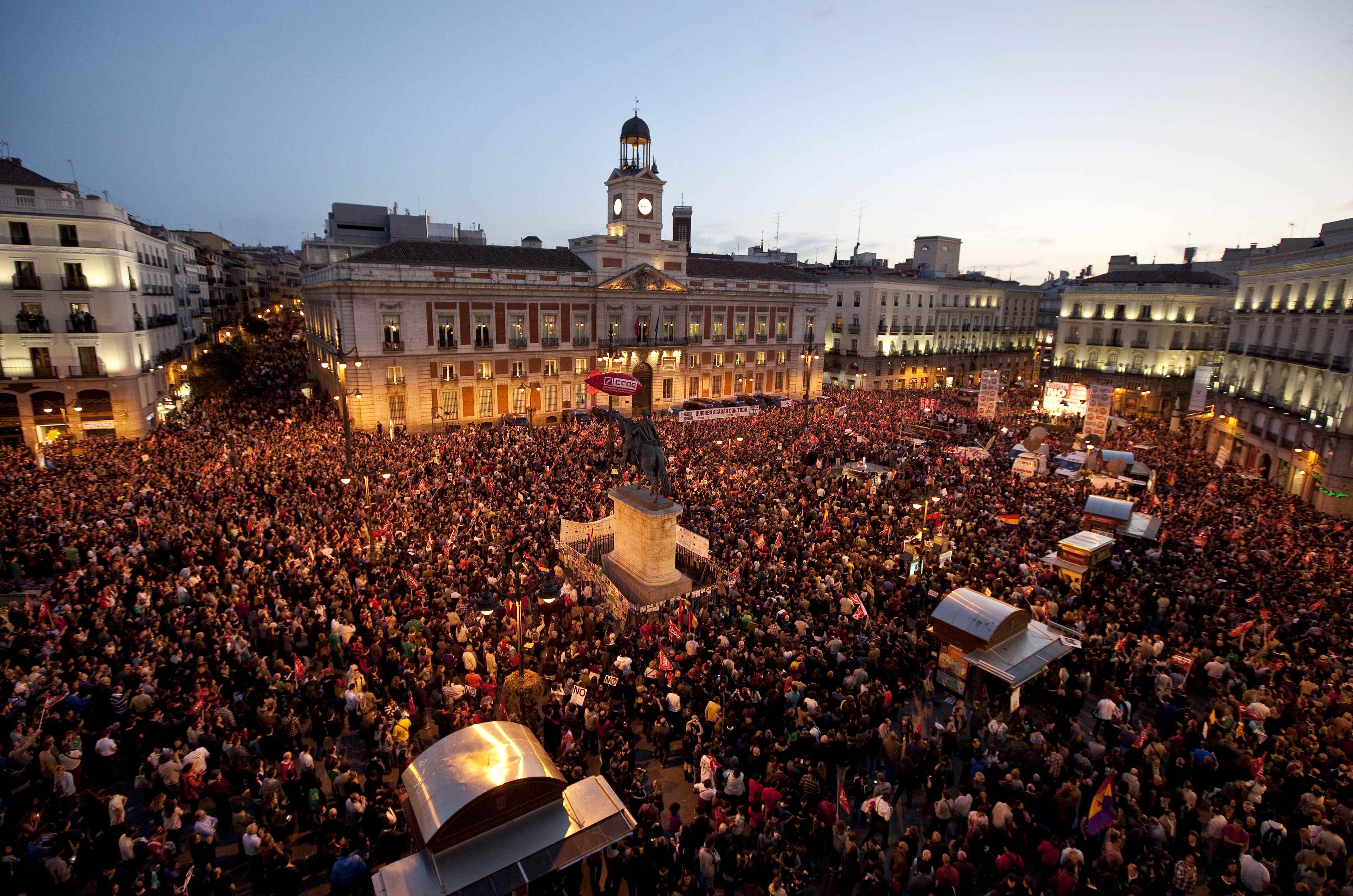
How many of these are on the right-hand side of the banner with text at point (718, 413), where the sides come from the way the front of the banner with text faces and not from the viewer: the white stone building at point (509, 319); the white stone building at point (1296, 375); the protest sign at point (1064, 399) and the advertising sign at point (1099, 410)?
1

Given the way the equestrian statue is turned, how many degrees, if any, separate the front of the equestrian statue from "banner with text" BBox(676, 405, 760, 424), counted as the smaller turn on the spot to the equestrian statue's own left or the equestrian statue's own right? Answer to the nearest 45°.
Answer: approximately 45° to the equestrian statue's own right

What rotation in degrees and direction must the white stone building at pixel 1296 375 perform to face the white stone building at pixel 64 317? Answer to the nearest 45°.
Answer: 0° — it already faces it

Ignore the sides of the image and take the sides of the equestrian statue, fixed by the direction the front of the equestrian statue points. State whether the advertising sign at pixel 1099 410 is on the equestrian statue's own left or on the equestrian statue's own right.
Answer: on the equestrian statue's own right

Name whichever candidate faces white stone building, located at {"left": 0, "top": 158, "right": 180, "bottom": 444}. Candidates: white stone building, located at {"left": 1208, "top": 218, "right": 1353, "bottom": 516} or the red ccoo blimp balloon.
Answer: white stone building, located at {"left": 1208, "top": 218, "right": 1353, "bottom": 516}

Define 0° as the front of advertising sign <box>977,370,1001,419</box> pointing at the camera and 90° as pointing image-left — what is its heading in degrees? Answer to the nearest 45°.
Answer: approximately 0°

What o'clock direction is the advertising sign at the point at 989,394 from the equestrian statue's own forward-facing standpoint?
The advertising sign is roughly at 3 o'clock from the equestrian statue.

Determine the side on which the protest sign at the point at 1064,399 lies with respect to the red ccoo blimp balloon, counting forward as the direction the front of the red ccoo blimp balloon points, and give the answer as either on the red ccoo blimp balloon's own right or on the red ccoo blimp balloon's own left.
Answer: on the red ccoo blimp balloon's own left

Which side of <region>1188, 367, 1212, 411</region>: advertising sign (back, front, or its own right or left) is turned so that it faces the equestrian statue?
front

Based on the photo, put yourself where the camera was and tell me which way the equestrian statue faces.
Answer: facing away from the viewer and to the left of the viewer
